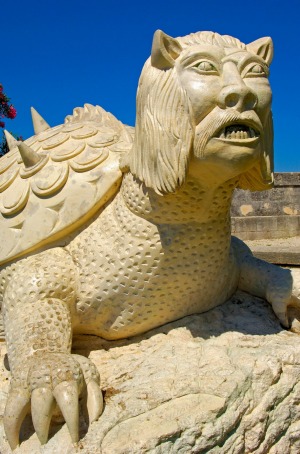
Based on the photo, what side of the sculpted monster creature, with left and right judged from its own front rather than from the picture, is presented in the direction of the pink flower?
back

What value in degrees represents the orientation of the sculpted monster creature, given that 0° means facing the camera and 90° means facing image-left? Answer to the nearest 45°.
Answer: approximately 315°
